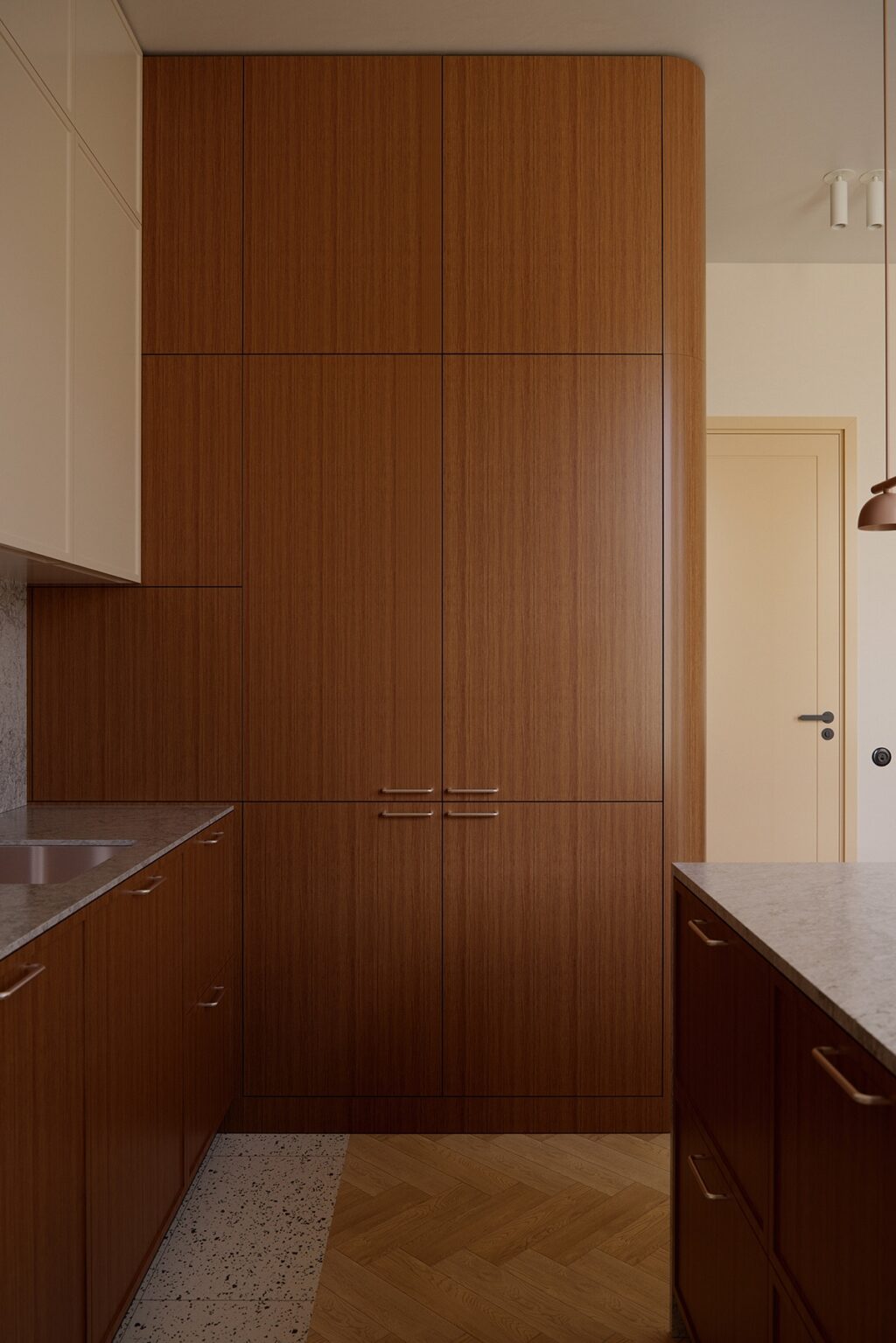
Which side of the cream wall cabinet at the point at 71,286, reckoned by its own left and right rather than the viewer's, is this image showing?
right

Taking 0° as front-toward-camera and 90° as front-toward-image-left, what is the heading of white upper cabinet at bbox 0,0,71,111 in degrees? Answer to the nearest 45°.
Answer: approximately 270°

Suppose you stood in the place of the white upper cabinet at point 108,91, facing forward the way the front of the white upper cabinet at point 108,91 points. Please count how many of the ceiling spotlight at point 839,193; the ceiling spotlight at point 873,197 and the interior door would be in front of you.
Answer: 3

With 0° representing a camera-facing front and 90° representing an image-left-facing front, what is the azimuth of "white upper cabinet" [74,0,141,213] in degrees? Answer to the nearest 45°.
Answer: approximately 270°

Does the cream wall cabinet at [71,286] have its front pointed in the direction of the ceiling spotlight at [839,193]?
yes

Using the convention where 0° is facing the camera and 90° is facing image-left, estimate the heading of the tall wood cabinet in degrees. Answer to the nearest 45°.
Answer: approximately 0°

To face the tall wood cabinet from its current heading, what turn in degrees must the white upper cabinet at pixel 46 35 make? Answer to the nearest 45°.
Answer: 0° — it already faces it

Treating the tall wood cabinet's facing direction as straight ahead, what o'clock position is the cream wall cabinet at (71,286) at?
The cream wall cabinet is roughly at 2 o'clock from the tall wood cabinet.

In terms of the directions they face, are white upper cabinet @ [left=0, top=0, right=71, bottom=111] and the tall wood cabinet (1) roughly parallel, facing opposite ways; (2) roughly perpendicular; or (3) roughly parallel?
roughly perpendicular

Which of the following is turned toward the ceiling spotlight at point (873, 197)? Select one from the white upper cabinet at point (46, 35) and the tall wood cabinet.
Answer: the white upper cabinet
